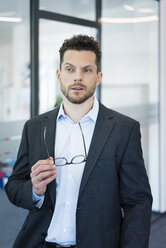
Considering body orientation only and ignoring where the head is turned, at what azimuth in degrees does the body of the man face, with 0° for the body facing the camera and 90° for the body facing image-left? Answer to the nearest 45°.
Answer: approximately 0°
